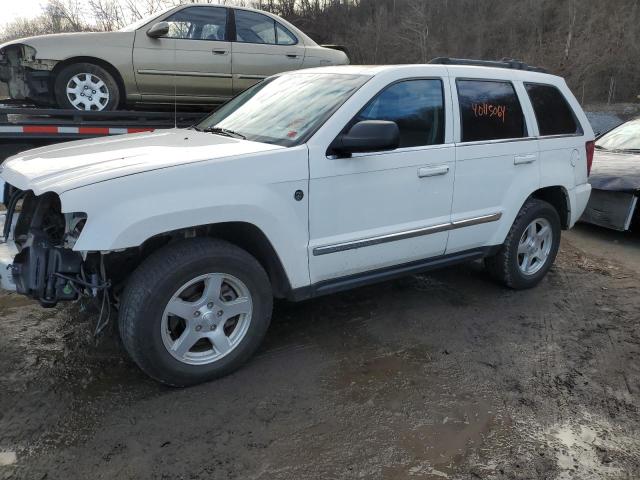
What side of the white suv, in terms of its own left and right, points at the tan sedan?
right

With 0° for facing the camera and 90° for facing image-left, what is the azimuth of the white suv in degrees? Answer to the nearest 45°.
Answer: approximately 45°

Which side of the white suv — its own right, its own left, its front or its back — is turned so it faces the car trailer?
right

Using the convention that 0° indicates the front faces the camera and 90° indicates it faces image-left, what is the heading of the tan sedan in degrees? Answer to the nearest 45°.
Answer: approximately 90°
